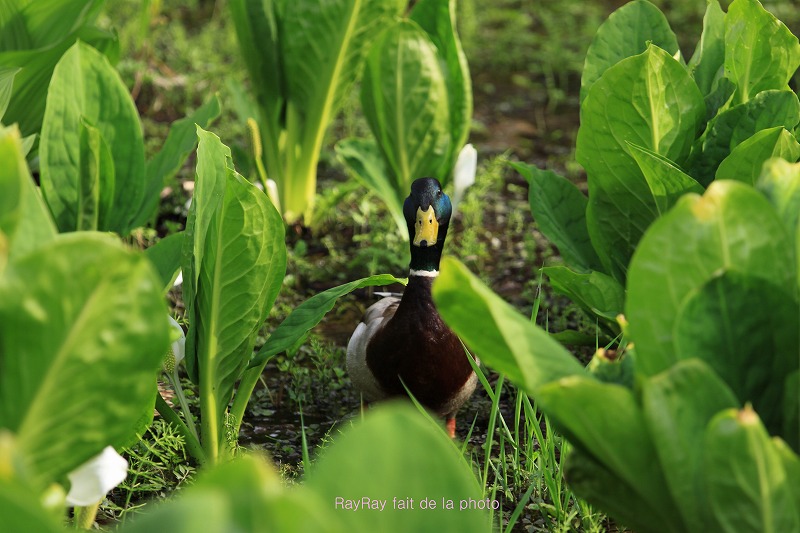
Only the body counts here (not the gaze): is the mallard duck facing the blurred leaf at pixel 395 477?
yes

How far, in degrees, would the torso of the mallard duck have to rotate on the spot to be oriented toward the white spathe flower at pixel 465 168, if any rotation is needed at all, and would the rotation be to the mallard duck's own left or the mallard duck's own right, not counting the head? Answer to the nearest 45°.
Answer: approximately 180°

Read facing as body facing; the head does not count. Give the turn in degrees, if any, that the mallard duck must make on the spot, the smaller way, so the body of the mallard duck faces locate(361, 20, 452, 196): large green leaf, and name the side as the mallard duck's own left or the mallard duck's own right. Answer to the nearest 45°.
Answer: approximately 180°

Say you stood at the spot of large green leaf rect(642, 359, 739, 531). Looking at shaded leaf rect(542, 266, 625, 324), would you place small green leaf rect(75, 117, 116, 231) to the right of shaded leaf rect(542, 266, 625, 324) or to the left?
left

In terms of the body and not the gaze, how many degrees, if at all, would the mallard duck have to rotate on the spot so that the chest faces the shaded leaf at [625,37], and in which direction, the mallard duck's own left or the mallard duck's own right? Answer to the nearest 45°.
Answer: approximately 135° to the mallard duck's own left

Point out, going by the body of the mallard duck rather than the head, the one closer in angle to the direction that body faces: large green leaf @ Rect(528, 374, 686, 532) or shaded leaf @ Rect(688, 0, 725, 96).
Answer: the large green leaf

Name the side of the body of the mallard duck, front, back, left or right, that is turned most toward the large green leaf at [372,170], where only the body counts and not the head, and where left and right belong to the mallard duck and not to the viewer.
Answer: back

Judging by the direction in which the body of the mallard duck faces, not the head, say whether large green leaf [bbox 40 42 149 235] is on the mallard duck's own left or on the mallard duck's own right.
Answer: on the mallard duck's own right

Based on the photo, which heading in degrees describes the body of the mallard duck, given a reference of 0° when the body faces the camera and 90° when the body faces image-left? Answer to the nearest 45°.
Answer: approximately 0°
